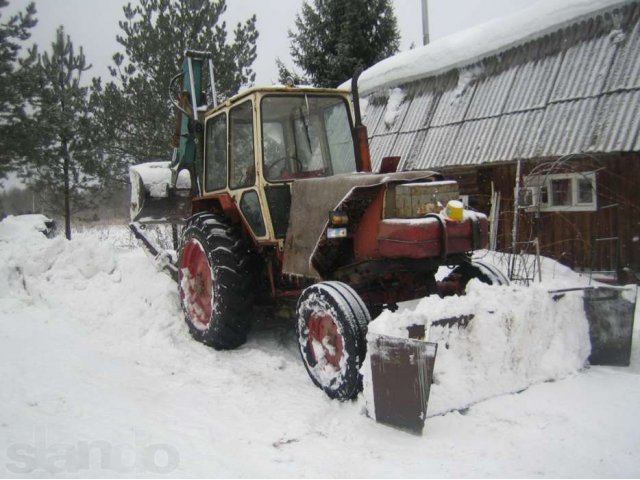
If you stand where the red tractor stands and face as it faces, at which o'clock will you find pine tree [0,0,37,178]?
The pine tree is roughly at 6 o'clock from the red tractor.

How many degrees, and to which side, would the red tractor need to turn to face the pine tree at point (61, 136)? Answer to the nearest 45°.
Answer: approximately 180°

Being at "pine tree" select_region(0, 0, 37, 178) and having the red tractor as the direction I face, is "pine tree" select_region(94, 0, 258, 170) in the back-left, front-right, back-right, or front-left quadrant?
front-left

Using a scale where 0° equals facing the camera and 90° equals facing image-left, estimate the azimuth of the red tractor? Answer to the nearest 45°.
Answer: approximately 315°

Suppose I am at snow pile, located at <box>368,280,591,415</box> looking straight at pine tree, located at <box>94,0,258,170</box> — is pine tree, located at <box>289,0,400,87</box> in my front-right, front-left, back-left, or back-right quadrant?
front-right

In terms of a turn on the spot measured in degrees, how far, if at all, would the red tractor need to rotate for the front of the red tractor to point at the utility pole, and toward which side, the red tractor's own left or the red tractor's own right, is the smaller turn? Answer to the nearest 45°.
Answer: approximately 135° to the red tractor's own left

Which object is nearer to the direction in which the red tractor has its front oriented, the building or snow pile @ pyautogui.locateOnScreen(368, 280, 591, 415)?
the snow pile

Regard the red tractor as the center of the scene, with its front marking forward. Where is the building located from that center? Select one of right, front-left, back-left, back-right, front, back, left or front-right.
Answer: left

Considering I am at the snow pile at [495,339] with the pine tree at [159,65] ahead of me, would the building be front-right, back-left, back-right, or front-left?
front-right

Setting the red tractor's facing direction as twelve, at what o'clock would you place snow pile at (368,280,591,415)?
The snow pile is roughly at 12 o'clock from the red tractor.

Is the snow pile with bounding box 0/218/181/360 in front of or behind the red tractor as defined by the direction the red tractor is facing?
behind

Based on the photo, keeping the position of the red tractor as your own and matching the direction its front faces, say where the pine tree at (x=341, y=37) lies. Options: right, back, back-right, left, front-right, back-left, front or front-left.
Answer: back-left
